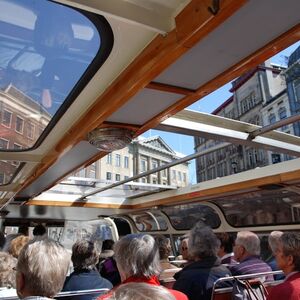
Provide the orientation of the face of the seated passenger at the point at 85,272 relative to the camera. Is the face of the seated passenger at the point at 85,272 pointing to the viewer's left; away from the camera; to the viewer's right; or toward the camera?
away from the camera

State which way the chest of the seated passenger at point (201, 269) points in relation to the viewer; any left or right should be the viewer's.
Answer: facing away from the viewer

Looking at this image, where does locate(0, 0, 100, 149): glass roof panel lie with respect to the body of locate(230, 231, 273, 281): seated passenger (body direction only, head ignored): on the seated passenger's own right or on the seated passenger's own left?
on the seated passenger's own left

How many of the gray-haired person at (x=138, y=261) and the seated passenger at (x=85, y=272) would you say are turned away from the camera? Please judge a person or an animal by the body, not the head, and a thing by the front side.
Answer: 2

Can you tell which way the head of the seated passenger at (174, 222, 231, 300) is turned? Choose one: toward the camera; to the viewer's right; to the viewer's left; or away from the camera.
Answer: away from the camera

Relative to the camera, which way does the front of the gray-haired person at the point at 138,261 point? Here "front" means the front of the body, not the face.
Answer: away from the camera

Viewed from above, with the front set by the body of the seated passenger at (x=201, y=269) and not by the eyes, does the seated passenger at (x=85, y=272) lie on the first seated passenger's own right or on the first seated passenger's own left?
on the first seated passenger's own left

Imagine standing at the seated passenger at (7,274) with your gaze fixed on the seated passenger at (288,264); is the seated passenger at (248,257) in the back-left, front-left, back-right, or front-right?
front-left

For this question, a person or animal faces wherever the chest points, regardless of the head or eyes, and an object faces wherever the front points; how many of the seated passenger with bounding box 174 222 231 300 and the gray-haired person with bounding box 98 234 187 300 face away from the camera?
2

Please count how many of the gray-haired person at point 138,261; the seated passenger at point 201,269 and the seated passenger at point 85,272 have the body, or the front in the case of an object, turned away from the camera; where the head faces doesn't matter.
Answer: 3

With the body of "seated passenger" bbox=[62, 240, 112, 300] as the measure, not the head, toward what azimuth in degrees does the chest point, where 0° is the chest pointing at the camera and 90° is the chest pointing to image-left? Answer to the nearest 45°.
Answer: approximately 180°

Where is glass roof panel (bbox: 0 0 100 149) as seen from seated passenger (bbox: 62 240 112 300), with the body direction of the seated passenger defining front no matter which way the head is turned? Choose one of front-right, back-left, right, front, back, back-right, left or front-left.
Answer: back

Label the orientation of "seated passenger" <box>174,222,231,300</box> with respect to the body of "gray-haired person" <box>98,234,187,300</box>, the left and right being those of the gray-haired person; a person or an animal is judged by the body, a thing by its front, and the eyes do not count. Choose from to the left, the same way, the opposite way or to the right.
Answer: the same way

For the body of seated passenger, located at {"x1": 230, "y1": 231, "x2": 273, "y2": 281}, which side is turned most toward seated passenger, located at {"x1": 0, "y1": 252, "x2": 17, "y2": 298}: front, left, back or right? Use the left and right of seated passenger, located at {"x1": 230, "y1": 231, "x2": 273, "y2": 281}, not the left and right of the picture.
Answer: left

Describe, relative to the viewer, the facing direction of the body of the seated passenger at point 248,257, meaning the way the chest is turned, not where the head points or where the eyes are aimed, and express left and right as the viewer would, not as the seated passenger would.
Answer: facing away from the viewer and to the left of the viewer

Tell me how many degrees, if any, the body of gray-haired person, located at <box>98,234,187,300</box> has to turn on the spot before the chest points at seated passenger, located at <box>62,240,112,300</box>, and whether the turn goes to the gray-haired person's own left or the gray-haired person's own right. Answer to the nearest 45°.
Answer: approximately 45° to the gray-haired person's own left

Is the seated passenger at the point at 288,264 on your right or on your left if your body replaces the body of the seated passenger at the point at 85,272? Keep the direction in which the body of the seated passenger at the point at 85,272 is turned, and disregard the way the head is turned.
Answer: on your right
